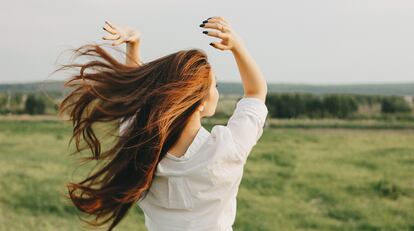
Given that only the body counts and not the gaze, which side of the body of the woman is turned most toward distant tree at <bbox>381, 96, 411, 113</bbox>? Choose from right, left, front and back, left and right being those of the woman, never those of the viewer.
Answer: front

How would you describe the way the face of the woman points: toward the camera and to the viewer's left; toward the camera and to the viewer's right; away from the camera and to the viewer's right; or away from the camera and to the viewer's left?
away from the camera and to the viewer's right

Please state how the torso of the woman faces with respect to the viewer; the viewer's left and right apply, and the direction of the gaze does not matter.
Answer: facing away from the viewer and to the right of the viewer

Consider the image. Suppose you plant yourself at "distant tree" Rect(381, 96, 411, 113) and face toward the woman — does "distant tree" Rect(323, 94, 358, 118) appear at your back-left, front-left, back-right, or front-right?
front-right

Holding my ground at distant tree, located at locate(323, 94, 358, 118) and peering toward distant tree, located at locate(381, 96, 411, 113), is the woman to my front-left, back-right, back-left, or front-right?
back-right

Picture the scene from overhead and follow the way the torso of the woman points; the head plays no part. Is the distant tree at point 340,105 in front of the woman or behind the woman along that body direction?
in front
